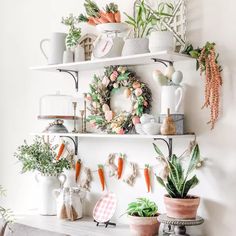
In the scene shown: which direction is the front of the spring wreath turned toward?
toward the camera
